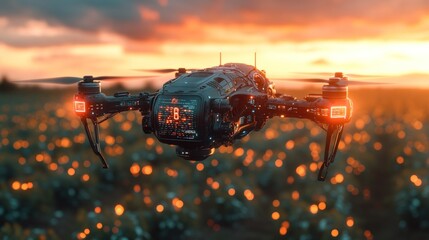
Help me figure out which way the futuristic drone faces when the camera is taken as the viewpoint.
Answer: facing the viewer and to the left of the viewer
